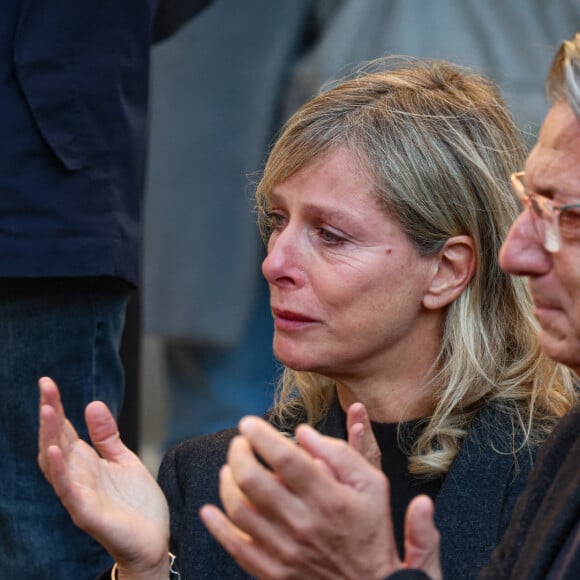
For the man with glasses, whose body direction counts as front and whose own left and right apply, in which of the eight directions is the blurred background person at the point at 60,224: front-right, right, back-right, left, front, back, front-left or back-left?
front-right

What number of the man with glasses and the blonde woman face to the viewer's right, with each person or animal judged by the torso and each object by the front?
0

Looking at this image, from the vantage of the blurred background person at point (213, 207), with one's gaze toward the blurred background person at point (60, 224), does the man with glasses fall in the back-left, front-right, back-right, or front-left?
front-left

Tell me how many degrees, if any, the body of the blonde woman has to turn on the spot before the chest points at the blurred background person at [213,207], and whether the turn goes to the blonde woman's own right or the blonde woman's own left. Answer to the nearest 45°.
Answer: approximately 135° to the blonde woman's own right

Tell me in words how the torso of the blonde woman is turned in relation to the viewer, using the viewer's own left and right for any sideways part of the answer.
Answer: facing the viewer and to the left of the viewer

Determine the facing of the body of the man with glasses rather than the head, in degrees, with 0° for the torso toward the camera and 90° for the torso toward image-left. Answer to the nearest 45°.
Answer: approximately 90°

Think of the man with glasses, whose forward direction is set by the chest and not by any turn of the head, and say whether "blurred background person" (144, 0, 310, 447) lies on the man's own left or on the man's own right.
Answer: on the man's own right

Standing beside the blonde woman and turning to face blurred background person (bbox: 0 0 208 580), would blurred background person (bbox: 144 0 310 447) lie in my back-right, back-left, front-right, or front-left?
front-right

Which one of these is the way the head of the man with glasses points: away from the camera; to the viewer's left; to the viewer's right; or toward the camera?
to the viewer's left
